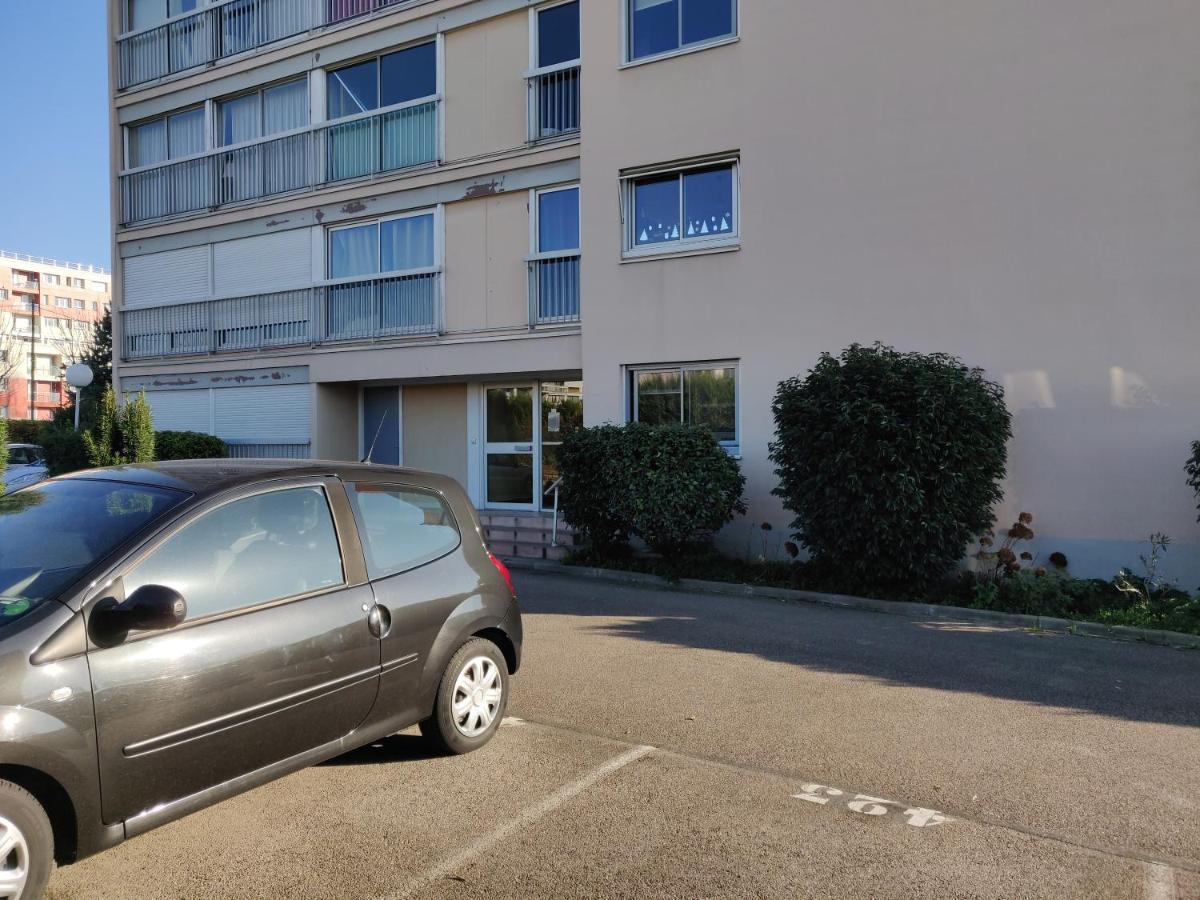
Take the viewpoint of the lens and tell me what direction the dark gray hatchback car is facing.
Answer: facing the viewer and to the left of the viewer

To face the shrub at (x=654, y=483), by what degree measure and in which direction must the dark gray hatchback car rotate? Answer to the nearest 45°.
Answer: approximately 180°

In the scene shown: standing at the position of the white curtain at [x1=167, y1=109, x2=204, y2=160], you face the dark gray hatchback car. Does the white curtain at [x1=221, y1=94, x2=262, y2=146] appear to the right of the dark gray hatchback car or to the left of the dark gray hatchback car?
left

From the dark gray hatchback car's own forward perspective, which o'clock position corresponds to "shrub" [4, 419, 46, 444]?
The shrub is roughly at 4 o'clock from the dark gray hatchback car.

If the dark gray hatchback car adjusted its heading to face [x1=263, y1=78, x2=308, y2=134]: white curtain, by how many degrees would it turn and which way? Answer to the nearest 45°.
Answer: approximately 135° to its right

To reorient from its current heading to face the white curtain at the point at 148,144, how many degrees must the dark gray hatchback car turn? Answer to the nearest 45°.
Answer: approximately 135° to its right

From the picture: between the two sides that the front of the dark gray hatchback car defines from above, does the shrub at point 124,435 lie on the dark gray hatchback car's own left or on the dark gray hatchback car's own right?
on the dark gray hatchback car's own right

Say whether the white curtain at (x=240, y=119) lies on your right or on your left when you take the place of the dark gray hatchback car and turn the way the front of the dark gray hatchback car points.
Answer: on your right

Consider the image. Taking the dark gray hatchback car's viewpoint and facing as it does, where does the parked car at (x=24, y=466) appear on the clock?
The parked car is roughly at 4 o'clock from the dark gray hatchback car.

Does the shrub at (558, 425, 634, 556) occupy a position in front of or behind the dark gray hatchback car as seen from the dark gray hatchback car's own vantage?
behind

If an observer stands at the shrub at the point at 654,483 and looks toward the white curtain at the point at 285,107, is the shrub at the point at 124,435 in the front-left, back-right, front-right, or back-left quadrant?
front-left
